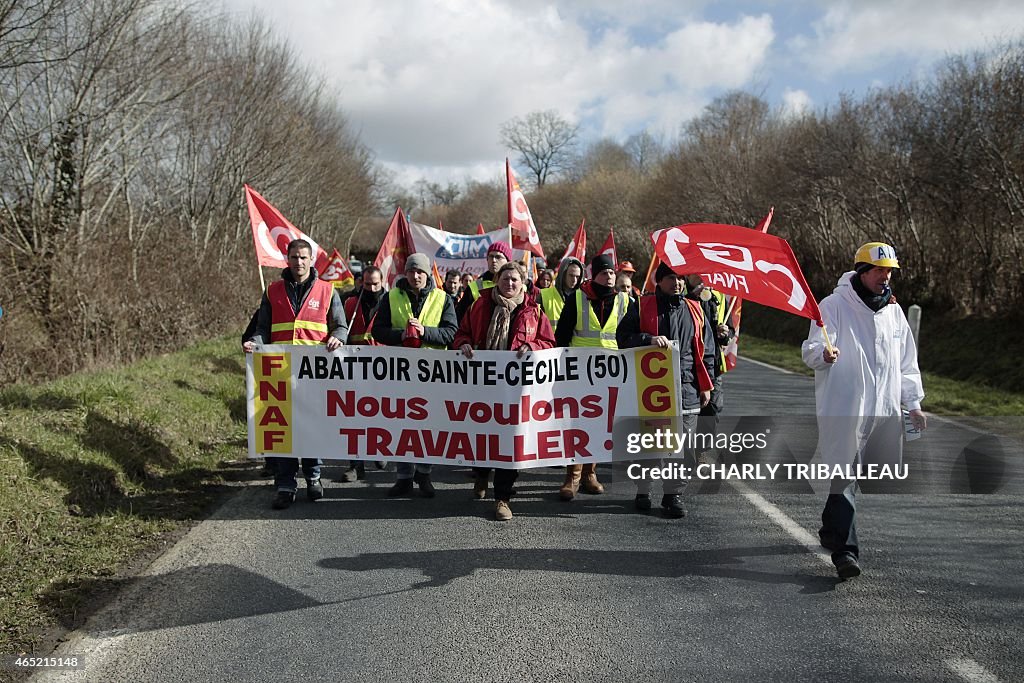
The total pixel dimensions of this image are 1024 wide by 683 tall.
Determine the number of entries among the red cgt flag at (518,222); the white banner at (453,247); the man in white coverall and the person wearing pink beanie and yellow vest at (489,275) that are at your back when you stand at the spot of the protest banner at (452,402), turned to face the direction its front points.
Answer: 3

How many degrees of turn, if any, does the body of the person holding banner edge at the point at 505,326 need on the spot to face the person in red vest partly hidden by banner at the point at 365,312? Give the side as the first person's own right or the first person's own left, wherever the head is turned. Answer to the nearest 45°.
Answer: approximately 135° to the first person's own right

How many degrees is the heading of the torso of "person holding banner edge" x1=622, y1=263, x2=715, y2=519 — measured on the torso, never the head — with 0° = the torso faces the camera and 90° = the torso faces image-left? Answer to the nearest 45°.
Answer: approximately 0°

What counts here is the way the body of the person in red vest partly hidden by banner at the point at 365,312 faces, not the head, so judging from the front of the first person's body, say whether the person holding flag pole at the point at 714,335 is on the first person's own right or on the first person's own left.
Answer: on the first person's own left

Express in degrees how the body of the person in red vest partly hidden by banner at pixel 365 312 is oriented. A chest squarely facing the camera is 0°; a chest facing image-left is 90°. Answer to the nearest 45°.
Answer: approximately 0°

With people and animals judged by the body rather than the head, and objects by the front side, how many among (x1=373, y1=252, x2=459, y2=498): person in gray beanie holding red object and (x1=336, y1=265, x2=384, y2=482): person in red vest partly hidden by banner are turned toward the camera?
2
